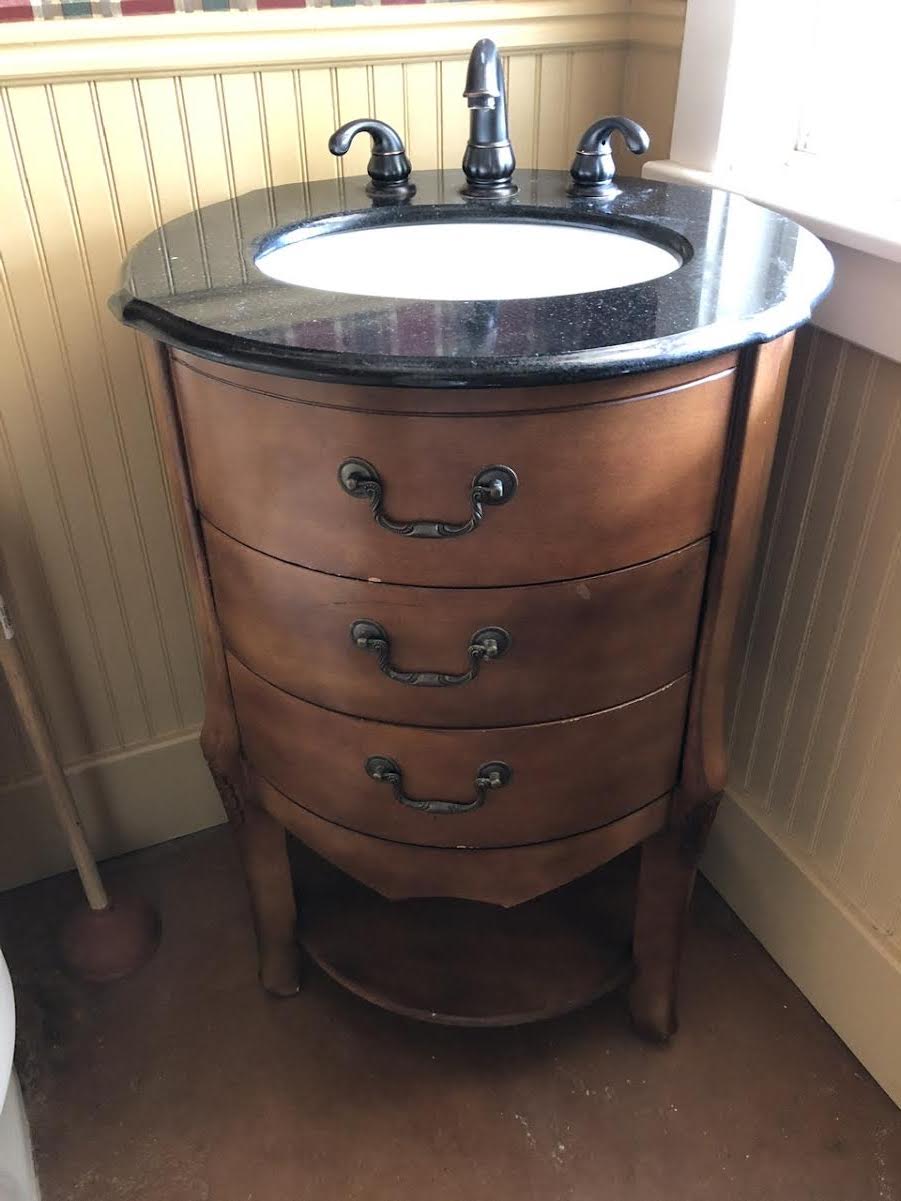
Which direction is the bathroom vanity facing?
toward the camera
